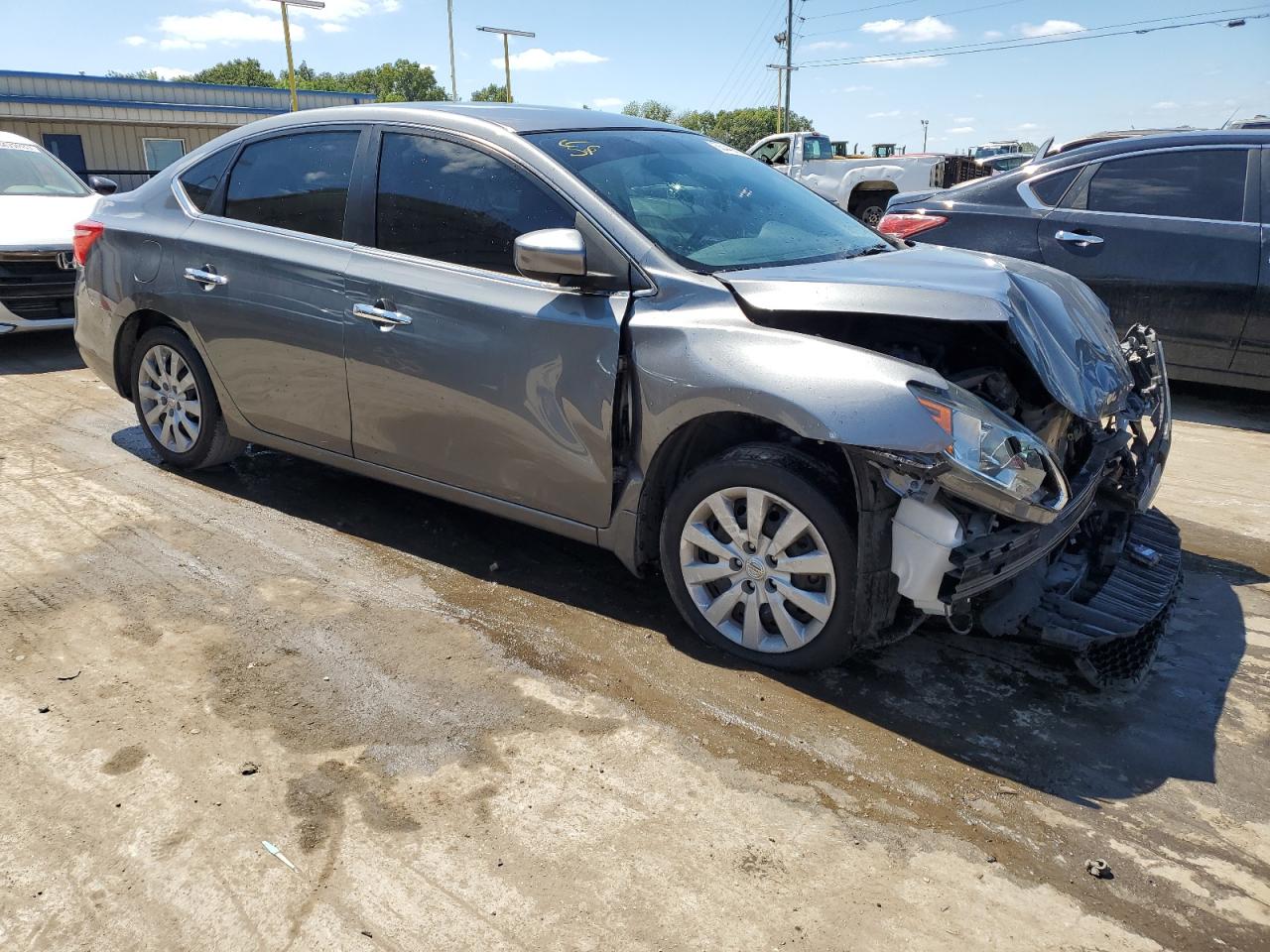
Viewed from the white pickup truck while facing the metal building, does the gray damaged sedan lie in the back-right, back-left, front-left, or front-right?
back-left

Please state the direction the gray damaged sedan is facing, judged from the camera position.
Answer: facing the viewer and to the right of the viewer

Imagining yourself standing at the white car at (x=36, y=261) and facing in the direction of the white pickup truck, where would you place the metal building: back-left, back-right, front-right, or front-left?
front-left

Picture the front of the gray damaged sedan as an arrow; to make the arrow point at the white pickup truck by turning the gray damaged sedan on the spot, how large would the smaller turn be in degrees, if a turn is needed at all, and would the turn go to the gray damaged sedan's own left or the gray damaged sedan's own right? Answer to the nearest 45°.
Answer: approximately 135° to the gray damaged sedan's own left

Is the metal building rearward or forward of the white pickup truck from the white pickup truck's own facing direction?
forward

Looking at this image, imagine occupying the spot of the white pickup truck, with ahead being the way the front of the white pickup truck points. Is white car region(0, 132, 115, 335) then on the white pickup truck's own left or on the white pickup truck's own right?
on the white pickup truck's own left

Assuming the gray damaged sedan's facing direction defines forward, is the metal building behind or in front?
behind

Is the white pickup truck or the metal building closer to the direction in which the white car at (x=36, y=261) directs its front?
the white pickup truck

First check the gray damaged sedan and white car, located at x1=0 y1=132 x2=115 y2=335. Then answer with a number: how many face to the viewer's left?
0

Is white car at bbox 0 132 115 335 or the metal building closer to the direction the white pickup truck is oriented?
the metal building

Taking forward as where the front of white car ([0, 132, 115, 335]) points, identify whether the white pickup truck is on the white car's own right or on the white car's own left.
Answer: on the white car's own left

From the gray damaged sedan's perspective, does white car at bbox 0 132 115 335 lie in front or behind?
behind

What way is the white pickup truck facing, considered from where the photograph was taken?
facing away from the viewer and to the left of the viewer

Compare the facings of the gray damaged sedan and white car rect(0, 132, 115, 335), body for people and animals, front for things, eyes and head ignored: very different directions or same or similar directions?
same or similar directions

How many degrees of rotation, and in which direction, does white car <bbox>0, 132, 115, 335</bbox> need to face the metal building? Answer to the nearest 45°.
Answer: approximately 135° to its left
